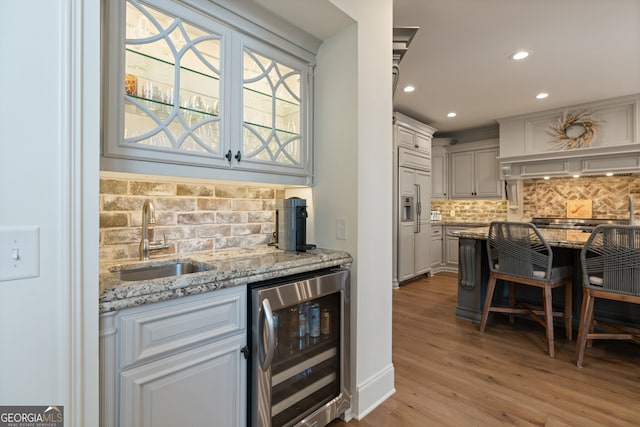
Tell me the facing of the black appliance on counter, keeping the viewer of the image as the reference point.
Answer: facing the viewer and to the right of the viewer

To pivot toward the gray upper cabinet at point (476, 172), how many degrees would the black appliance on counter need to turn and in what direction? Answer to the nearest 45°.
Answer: approximately 90° to its left

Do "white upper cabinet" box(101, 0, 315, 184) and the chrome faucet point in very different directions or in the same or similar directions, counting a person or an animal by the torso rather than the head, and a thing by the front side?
same or similar directions

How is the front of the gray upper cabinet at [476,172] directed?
toward the camera

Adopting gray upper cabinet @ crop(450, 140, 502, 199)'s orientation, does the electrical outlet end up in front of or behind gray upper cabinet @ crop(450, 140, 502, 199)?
in front

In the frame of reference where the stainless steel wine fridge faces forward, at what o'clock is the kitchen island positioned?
The kitchen island is roughly at 9 o'clock from the stainless steel wine fridge.

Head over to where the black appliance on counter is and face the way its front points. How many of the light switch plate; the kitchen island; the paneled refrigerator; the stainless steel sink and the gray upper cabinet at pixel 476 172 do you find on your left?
3

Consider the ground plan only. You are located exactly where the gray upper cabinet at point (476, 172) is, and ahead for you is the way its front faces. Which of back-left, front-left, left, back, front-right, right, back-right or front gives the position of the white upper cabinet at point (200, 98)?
front

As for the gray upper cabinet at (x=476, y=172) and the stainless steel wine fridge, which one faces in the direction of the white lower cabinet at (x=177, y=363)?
the gray upper cabinet

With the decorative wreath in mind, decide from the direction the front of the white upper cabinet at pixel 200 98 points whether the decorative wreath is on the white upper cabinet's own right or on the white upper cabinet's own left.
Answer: on the white upper cabinet's own left

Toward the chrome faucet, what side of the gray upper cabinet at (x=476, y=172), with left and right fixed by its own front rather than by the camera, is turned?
front

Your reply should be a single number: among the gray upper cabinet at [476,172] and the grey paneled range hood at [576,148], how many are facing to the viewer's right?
0

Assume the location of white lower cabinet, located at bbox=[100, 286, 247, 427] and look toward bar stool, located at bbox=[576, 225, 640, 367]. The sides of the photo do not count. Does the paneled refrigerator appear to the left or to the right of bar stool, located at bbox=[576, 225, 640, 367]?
left
